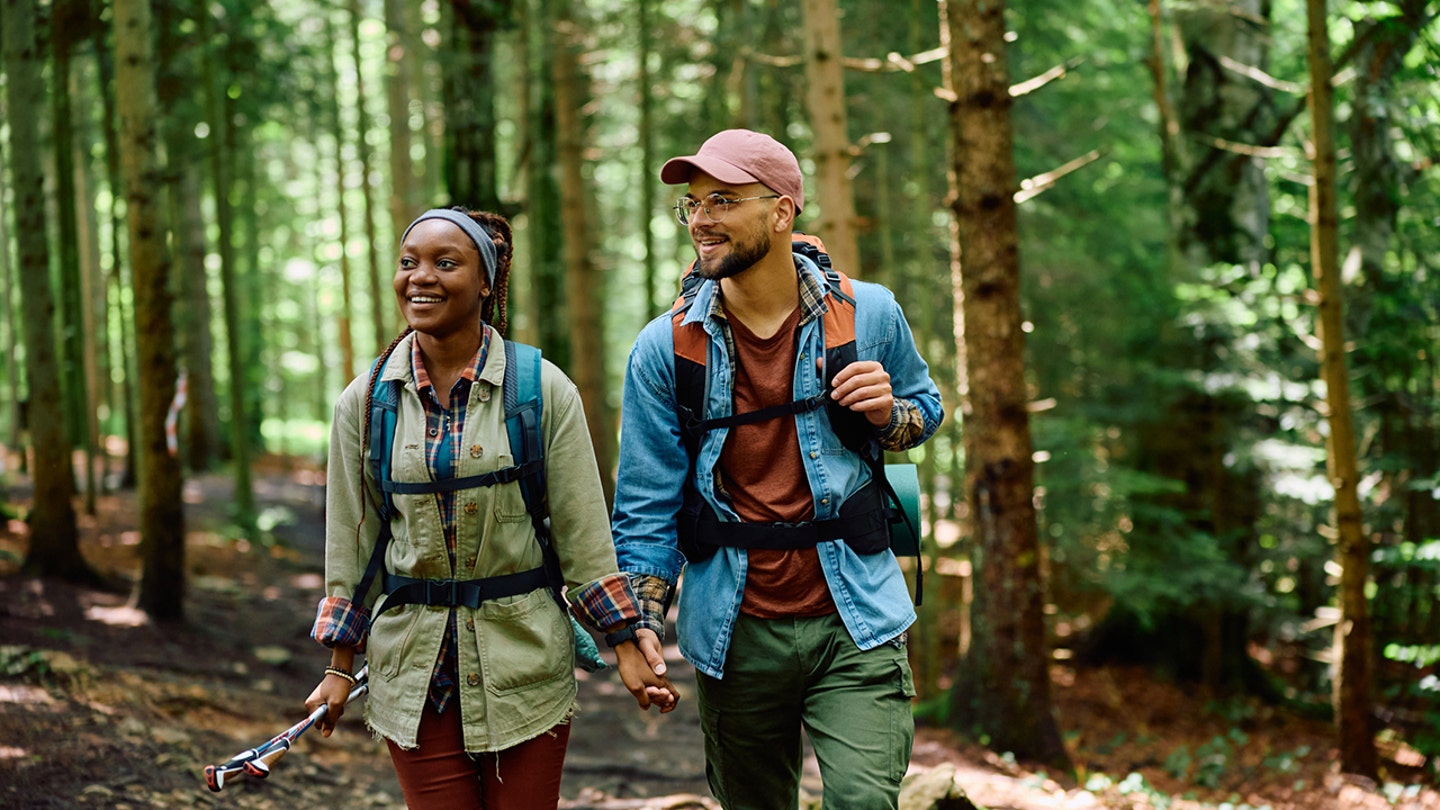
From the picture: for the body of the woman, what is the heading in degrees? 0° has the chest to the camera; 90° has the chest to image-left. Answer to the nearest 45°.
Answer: approximately 0°

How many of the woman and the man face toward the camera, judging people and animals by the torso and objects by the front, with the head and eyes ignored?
2

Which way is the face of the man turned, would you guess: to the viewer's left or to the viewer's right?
to the viewer's left

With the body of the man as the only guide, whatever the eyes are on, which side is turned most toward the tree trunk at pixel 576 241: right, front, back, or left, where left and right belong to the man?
back

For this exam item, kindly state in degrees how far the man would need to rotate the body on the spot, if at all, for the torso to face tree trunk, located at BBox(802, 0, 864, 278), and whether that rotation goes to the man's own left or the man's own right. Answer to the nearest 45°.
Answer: approximately 180°

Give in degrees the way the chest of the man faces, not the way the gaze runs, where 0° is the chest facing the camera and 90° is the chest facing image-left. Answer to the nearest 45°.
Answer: approximately 0°

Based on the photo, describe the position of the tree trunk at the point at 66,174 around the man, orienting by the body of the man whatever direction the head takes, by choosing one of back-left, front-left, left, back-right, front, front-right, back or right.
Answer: back-right
